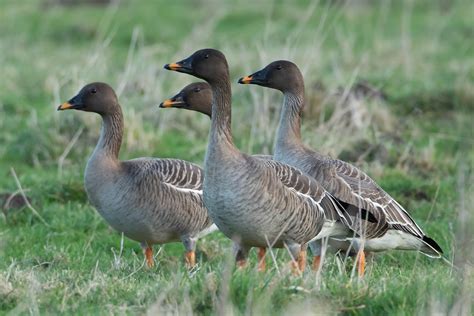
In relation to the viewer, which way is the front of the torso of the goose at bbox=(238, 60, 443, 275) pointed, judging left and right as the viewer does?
facing to the left of the viewer

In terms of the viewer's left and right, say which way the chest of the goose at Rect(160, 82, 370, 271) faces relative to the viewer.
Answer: facing to the left of the viewer

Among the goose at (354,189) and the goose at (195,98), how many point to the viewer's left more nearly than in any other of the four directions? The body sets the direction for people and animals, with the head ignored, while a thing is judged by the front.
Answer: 2

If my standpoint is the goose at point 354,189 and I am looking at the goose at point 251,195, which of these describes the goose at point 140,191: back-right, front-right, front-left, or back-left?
front-right

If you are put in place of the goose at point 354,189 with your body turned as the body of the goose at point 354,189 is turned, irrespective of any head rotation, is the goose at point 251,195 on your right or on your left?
on your left

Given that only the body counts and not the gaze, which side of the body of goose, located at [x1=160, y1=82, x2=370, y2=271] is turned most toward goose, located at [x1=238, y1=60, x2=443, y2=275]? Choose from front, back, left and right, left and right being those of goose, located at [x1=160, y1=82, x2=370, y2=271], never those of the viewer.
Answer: back

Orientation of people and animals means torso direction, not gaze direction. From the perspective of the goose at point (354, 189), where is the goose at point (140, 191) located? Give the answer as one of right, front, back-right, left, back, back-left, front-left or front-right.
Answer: front

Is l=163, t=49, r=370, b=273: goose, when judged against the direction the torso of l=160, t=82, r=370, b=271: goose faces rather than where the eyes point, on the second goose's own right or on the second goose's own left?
on the second goose's own left

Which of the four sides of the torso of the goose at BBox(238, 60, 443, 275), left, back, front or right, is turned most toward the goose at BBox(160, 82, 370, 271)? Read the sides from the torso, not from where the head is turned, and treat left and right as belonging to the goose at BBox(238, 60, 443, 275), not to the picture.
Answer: front

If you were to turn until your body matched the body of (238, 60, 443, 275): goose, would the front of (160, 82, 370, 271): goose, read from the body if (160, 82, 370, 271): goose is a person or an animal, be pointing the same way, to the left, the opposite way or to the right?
the same way
